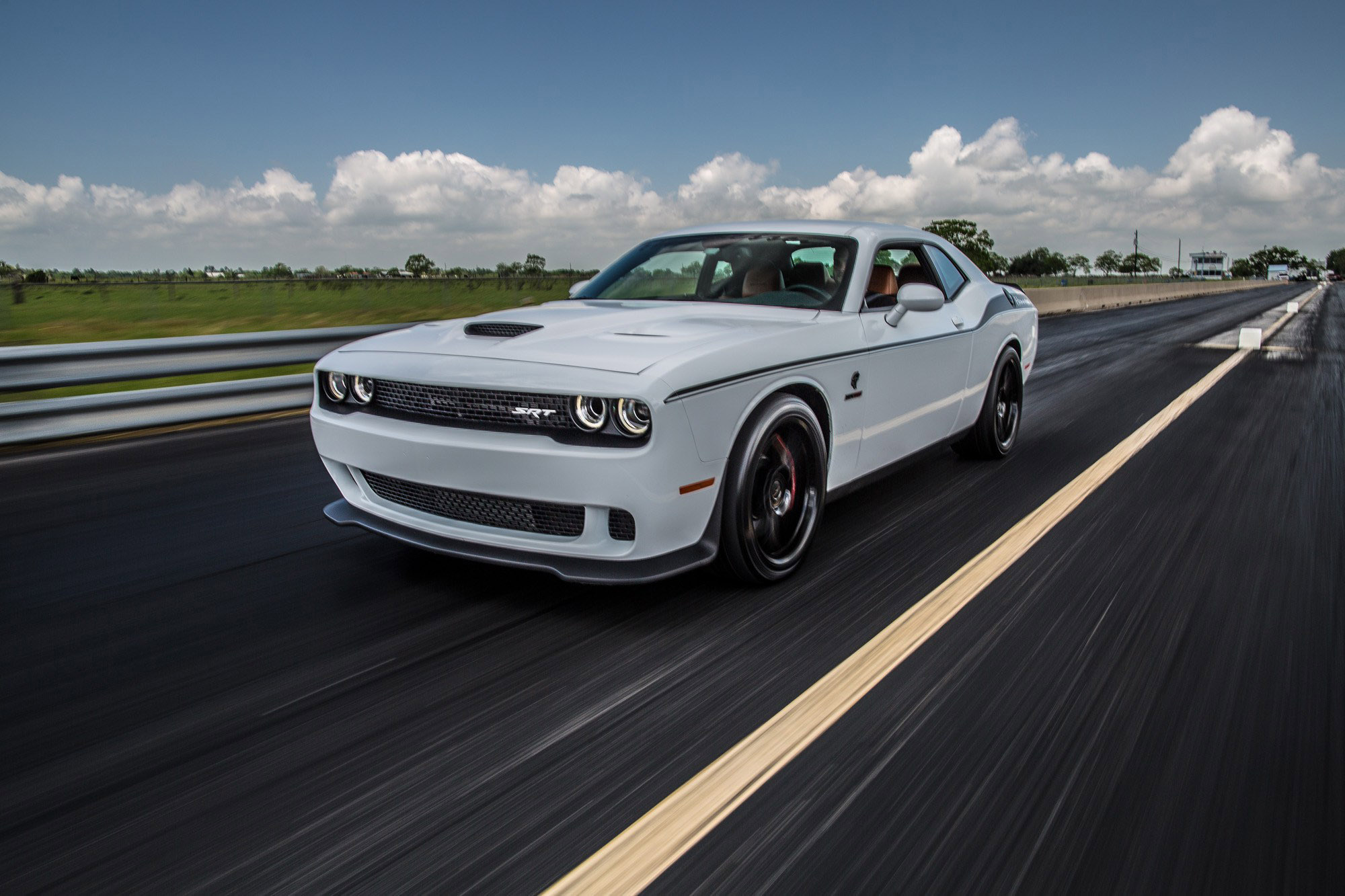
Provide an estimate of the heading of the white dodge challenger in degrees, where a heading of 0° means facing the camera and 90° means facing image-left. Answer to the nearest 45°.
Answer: approximately 45°

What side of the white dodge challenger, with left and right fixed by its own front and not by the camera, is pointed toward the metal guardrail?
right

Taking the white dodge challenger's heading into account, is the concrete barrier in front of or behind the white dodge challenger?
behind
